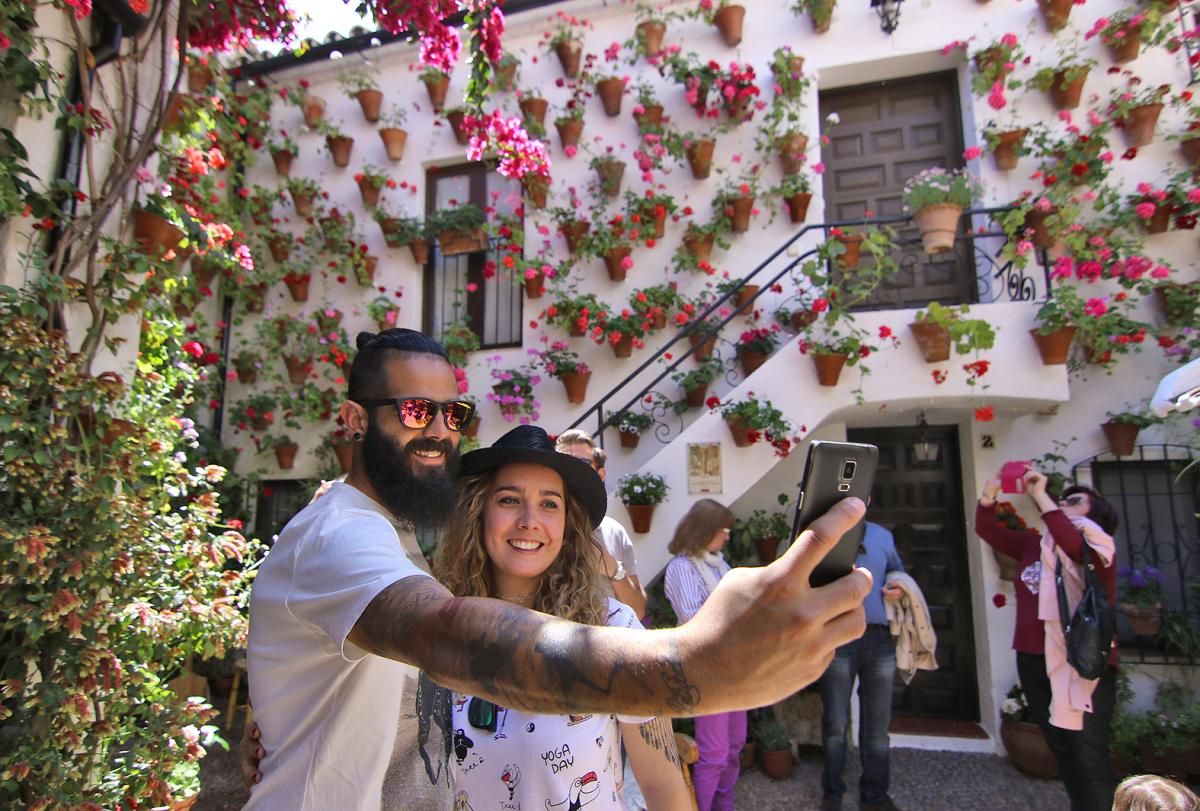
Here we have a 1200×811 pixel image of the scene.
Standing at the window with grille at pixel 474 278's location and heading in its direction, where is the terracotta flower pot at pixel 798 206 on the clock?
The terracotta flower pot is roughly at 10 o'clock from the window with grille.

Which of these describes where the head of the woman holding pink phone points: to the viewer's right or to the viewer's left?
to the viewer's left

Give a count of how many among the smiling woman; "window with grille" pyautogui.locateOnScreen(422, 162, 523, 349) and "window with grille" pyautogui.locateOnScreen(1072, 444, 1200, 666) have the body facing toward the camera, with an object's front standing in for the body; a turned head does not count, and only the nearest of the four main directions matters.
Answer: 3

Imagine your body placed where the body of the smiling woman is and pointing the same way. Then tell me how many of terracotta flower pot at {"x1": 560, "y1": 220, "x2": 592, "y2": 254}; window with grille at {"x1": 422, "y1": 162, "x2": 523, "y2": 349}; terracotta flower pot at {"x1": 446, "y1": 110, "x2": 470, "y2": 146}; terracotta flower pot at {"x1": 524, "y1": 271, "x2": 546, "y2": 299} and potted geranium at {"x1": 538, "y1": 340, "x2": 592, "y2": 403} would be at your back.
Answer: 5

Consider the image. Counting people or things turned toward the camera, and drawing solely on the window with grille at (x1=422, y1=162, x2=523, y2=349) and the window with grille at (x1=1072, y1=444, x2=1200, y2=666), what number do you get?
2

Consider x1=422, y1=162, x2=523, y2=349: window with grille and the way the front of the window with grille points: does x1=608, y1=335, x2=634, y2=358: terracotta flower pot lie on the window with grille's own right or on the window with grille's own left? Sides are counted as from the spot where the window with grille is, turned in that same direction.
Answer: on the window with grille's own left

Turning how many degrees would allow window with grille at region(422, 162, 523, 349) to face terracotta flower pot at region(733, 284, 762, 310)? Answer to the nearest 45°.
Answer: approximately 45° to its left

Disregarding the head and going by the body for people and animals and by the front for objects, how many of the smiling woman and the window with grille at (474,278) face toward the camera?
2

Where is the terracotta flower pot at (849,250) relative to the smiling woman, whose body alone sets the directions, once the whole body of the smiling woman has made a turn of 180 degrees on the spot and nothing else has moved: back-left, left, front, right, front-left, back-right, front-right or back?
front-right
